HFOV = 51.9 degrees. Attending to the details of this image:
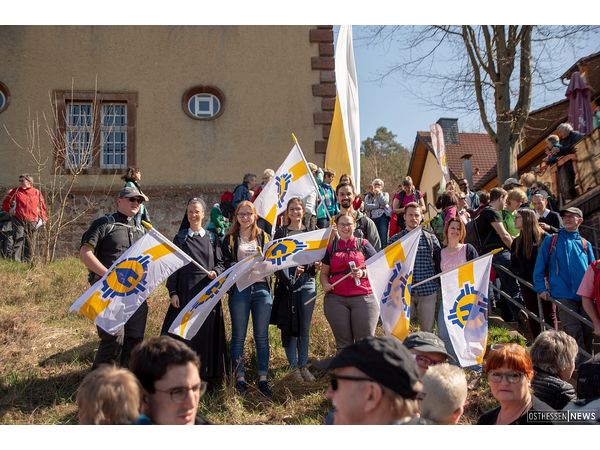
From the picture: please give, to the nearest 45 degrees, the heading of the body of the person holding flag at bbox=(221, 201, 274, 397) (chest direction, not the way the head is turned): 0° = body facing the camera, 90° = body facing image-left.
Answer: approximately 0°

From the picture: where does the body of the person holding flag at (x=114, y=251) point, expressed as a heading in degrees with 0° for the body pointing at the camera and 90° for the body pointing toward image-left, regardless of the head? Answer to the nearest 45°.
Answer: approximately 315°

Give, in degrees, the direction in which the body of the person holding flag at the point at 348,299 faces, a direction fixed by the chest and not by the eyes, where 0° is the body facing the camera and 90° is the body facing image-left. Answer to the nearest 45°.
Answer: approximately 0°

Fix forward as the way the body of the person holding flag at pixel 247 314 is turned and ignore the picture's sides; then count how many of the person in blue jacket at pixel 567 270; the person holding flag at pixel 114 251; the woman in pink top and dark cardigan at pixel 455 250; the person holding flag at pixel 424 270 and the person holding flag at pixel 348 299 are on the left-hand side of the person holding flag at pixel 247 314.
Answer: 4

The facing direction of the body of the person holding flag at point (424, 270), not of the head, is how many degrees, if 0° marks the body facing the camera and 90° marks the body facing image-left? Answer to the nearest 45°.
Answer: approximately 45°

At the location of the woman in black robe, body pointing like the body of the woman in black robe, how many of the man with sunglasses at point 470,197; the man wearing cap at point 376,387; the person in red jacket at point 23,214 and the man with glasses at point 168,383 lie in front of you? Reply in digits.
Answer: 2

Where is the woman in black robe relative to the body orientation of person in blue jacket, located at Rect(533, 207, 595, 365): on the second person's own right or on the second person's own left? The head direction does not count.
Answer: on the second person's own right

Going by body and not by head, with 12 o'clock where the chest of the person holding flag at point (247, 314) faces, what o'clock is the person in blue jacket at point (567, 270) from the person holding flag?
The person in blue jacket is roughly at 9 o'clock from the person holding flag.
